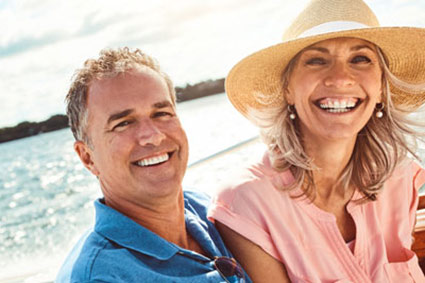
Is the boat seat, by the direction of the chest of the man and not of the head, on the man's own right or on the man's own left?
on the man's own left

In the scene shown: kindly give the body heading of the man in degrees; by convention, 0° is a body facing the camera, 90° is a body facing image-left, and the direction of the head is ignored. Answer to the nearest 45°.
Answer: approximately 315°

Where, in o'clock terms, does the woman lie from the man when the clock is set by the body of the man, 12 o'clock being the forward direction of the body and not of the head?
The woman is roughly at 10 o'clock from the man.
